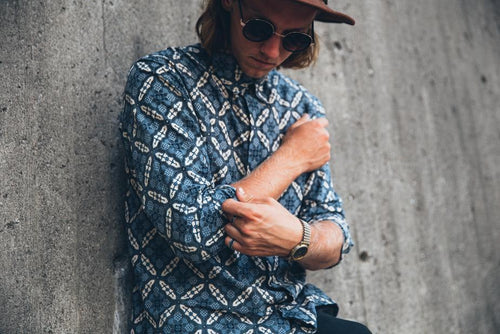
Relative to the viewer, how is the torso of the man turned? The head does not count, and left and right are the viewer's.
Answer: facing the viewer and to the right of the viewer
